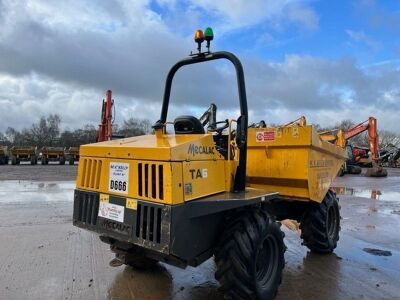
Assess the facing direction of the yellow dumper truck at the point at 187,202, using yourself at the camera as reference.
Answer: facing away from the viewer and to the right of the viewer
